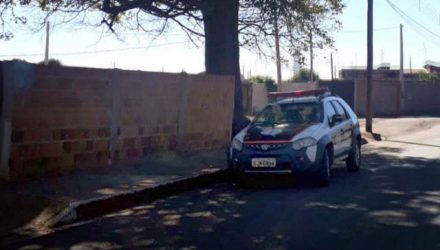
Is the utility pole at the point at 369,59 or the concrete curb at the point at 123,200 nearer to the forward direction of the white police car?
the concrete curb

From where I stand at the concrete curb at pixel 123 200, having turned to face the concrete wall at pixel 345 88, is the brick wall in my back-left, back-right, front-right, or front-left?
front-left

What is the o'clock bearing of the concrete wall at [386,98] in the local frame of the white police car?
The concrete wall is roughly at 5 o'clock from the white police car.

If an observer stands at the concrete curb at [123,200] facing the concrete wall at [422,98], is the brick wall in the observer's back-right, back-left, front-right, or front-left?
front-left

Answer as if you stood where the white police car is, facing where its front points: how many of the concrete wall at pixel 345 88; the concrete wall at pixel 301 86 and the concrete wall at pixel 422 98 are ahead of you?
0

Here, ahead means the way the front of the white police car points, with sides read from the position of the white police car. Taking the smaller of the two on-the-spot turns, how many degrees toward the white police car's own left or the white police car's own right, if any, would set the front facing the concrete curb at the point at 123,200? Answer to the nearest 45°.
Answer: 0° — it already faces it

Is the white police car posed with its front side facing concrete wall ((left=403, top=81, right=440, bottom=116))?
no

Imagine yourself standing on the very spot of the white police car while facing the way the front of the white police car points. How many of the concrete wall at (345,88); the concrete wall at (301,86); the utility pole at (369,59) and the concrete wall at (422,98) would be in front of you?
0

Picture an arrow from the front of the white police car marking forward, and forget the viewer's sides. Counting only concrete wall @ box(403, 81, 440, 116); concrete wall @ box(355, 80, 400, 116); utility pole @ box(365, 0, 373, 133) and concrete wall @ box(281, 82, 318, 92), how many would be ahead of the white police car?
0

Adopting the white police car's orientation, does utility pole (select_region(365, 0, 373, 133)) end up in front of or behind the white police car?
behind
